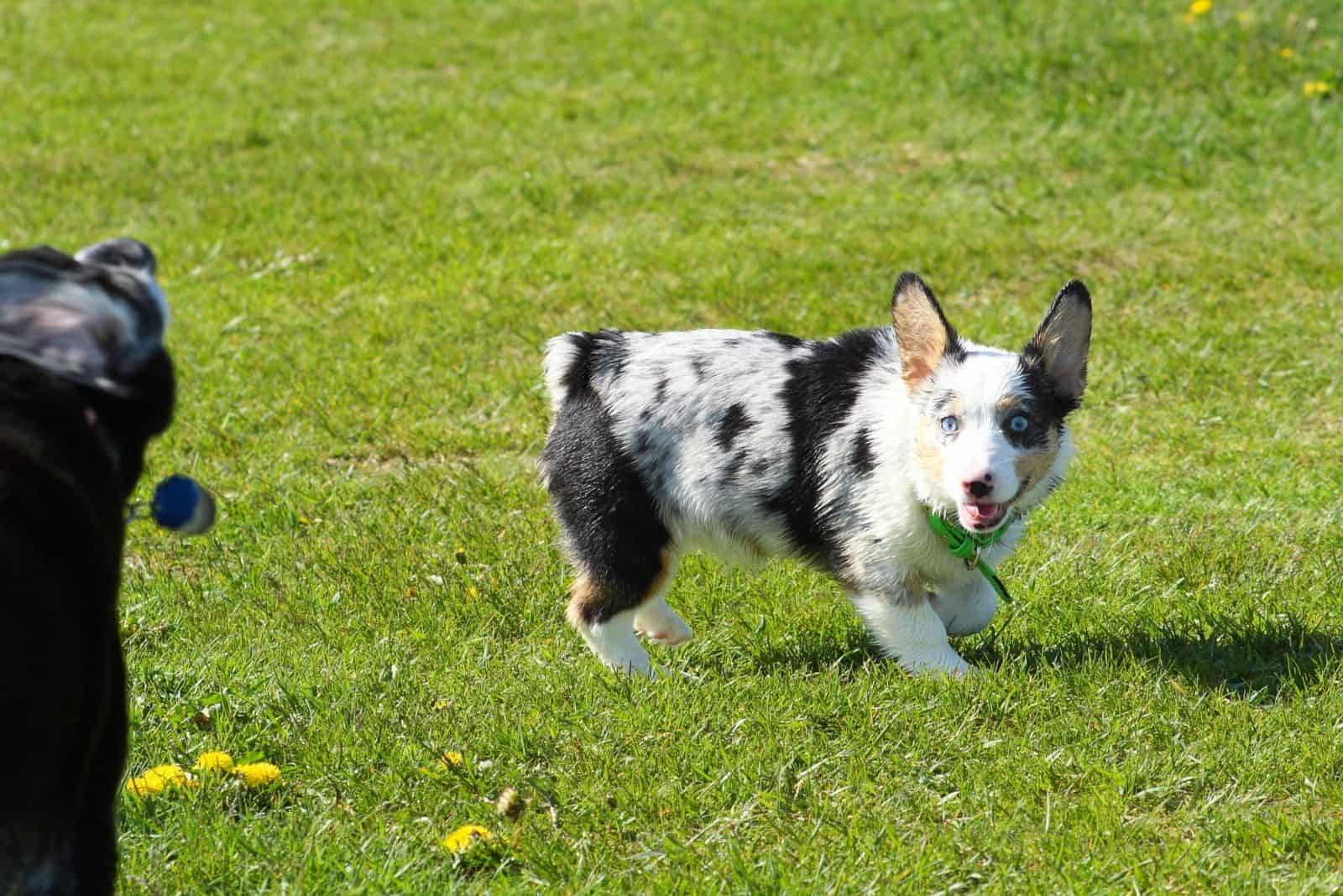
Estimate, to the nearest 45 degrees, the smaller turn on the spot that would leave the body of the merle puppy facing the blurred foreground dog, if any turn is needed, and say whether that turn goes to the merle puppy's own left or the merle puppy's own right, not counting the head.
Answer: approximately 90° to the merle puppy's own right

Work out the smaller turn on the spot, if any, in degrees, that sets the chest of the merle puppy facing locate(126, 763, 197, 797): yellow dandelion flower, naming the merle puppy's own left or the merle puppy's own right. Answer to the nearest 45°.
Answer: approximately 135° to the merle puppy's own right

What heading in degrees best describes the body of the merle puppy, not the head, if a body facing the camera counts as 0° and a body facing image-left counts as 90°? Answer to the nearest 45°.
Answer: approximately 270°

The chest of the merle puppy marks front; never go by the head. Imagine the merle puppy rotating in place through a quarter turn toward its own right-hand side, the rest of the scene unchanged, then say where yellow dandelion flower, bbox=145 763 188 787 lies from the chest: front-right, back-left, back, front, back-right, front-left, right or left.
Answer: front-right

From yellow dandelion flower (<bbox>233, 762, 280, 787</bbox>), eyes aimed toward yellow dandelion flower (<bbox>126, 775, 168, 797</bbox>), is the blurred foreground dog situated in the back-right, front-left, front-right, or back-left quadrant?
front-left

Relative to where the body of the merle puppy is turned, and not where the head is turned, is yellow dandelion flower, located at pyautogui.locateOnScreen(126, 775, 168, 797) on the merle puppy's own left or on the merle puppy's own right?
on the merle puppy's own right
